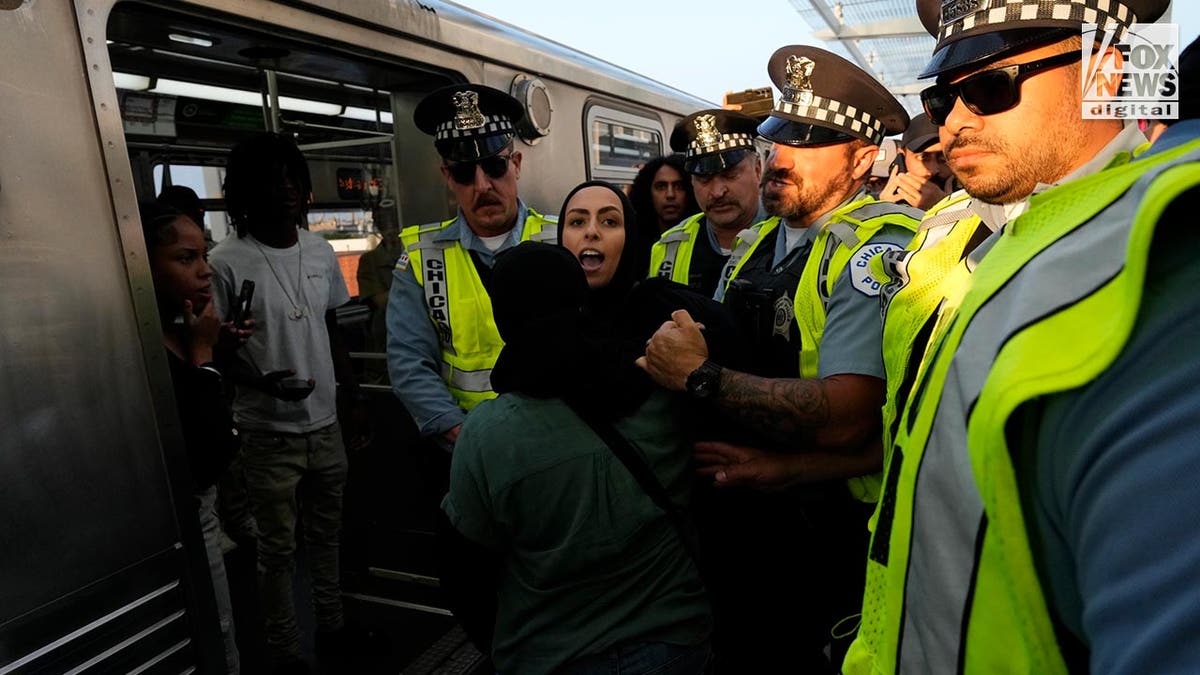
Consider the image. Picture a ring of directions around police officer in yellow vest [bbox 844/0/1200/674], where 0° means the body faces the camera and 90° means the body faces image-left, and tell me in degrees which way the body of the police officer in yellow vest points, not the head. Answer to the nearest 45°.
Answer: approximately 45°

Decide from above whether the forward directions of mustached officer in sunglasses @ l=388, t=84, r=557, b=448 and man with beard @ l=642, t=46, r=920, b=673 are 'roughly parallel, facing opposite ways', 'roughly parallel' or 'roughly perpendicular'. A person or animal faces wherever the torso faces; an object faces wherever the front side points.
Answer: roughly perpendicular

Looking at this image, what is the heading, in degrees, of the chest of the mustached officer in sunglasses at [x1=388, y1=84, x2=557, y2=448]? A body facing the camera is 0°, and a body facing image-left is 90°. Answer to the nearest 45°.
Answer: approximately 0°

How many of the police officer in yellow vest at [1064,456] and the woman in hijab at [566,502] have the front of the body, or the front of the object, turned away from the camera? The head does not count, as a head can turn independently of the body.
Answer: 1

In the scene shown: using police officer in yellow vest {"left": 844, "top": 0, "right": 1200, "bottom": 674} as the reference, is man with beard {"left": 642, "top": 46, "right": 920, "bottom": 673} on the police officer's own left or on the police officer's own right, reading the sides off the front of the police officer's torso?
on the police officer's own right

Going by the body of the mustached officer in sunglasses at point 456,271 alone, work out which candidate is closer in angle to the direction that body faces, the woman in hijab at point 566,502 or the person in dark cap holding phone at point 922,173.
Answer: the woman in hijab

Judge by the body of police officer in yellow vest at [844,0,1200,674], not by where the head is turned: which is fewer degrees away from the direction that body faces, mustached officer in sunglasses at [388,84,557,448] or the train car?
the train car

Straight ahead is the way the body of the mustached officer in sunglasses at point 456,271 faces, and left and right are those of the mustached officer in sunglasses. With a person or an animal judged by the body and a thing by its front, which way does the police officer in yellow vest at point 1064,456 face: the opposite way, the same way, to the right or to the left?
to the right

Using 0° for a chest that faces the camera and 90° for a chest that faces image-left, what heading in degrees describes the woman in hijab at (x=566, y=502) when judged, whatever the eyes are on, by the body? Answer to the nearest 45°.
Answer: approximately 180°

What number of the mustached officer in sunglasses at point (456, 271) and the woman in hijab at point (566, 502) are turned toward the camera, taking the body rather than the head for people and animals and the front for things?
1

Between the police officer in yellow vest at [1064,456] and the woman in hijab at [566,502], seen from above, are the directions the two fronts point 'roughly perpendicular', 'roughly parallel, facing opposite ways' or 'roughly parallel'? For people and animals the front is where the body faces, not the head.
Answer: roughly perpendicular
